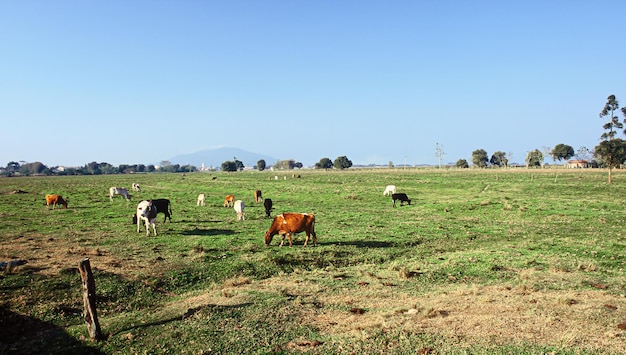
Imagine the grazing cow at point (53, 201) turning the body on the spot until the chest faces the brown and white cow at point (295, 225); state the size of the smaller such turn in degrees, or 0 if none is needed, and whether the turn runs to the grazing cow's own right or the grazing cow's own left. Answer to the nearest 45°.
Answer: approximately 90° to the grazing cow's own right

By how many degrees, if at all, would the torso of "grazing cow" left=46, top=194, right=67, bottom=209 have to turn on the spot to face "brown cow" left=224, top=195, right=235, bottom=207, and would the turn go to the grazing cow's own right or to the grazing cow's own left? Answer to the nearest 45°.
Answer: approximately 45° to the grazing cow's own right

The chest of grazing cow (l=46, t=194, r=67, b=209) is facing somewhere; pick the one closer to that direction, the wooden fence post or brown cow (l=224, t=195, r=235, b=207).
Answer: the brown cow

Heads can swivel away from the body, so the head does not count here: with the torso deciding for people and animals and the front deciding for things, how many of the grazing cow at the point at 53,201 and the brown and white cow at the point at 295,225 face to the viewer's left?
1

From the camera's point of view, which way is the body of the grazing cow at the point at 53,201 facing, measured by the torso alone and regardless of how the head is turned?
to the viewer's right

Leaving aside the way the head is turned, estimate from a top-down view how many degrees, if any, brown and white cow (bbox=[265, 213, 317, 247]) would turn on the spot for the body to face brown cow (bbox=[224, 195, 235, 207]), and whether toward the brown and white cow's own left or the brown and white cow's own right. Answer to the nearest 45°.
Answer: approximately 90° to the brown and white cow's own right

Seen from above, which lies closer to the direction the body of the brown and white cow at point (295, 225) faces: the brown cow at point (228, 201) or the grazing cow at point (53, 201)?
the grazing cow

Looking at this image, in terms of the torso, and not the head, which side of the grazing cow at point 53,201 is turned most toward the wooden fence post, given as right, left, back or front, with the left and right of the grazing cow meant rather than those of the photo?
right

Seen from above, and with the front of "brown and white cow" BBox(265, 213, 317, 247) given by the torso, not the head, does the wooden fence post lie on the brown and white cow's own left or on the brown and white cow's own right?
on the brown and white cow's own left

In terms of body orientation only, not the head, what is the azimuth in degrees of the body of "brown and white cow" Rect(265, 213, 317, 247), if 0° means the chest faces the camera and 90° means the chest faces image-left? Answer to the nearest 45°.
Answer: approximately 90°
